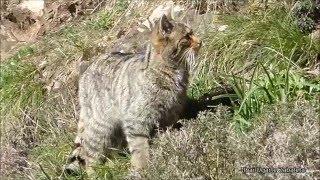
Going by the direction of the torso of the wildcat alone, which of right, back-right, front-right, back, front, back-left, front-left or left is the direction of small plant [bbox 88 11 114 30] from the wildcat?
left

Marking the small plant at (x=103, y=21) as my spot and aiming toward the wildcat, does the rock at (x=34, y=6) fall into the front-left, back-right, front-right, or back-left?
back-right

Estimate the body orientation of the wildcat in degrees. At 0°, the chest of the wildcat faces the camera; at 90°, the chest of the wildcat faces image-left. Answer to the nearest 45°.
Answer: approximately 270°
